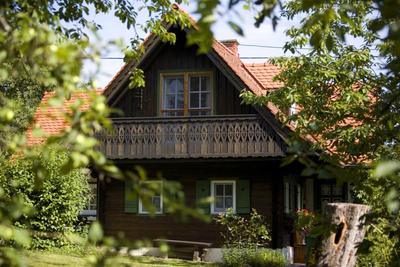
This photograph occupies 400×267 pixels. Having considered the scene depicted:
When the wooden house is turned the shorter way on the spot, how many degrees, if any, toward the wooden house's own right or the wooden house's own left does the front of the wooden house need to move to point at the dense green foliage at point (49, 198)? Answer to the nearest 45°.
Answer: approximately 45° to the wooden house's own right

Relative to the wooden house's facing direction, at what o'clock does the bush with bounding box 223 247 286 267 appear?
The bush is roughly at 11 o'clock from the wooden house.

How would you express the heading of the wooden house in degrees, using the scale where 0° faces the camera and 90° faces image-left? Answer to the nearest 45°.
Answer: approximately 0°

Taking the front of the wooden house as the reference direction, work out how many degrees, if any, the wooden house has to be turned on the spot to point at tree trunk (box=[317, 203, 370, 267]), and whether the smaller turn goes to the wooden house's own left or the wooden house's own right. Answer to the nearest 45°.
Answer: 0° — it already faces it
